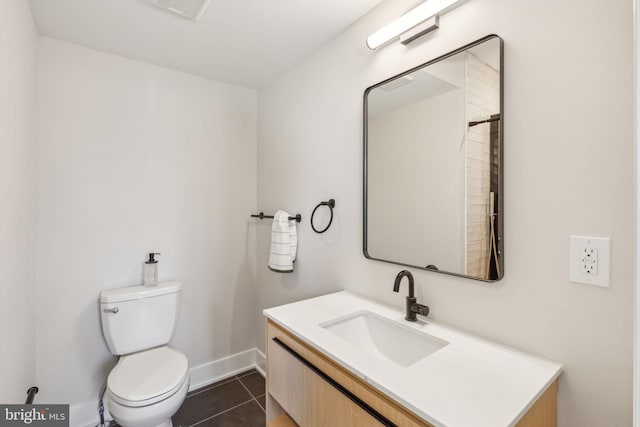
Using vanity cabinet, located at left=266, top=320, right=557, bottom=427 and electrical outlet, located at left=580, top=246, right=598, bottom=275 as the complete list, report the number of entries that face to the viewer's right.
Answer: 0

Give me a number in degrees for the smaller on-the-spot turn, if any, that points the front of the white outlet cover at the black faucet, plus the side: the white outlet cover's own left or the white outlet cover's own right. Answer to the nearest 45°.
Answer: approximately 45° to the white outlet cover's own right

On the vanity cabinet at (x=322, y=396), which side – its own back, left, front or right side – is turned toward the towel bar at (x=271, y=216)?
right

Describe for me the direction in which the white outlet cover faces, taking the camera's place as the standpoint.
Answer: facing the viewer and to the left of the viewer

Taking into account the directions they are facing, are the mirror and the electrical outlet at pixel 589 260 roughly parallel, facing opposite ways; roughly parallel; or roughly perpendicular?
roughly parallel

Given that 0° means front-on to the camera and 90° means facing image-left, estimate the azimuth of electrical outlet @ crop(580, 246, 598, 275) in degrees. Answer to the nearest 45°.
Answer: approximately 45°

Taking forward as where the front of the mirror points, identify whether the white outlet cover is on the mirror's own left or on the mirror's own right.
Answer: on the mirror's own left

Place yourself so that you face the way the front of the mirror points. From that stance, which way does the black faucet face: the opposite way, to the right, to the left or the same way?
the same way

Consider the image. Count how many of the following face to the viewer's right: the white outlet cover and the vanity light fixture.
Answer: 0
